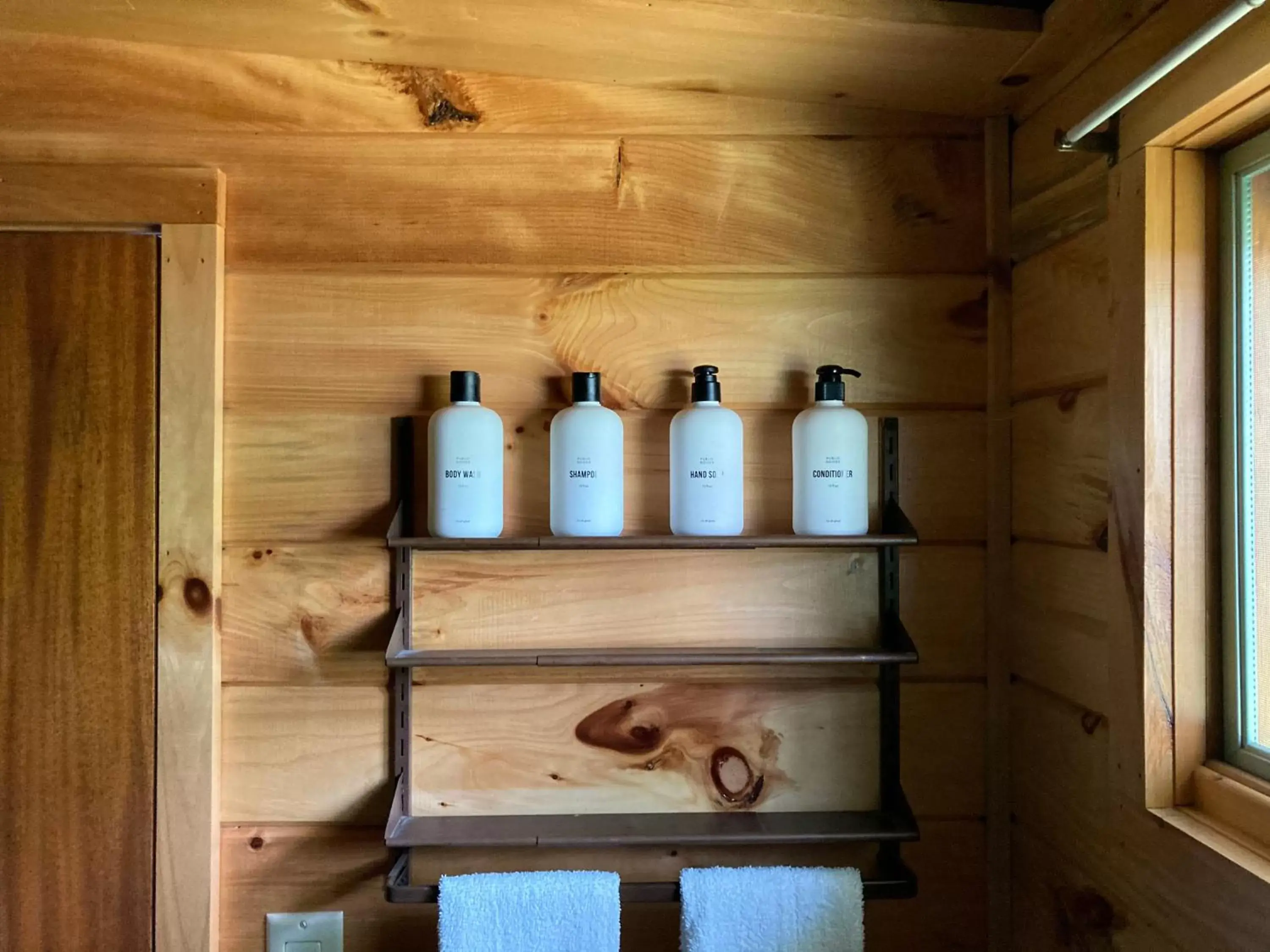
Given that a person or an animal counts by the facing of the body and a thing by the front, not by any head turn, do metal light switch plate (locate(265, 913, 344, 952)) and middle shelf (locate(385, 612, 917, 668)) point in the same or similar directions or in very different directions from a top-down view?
same or similar directions

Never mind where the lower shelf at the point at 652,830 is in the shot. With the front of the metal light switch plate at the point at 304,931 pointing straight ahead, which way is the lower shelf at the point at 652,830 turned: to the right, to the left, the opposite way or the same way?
the same way

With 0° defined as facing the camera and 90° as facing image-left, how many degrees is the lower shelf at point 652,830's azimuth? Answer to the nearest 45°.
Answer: approximately 0°

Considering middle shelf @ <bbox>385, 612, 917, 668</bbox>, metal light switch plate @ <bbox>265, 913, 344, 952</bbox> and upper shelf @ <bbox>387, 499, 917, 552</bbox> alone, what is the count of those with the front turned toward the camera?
3

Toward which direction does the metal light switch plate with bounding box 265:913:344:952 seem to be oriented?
toward the camera

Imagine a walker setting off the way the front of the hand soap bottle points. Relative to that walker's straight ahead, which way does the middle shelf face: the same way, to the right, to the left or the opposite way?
the same way

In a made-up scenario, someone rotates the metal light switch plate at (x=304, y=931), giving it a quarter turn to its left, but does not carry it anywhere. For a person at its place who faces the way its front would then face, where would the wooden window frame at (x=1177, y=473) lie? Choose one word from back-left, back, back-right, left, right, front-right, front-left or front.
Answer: front-right

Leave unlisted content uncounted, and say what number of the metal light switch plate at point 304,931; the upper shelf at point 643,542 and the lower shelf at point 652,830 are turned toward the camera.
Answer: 3

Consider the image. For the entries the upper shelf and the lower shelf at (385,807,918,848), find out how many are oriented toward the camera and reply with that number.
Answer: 2

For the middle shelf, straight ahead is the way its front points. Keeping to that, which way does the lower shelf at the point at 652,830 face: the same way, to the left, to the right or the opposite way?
the same way

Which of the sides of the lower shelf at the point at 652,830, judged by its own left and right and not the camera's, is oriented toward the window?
left

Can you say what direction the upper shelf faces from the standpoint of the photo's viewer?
facing the viewer

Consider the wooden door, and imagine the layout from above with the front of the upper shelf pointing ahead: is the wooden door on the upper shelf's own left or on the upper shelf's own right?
on the upper shelf's own right

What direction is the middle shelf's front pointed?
toward the camera
